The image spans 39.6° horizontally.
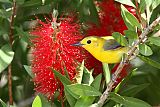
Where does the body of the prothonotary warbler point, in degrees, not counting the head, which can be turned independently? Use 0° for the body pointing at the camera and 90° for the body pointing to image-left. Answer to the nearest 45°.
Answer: approximately 90°
